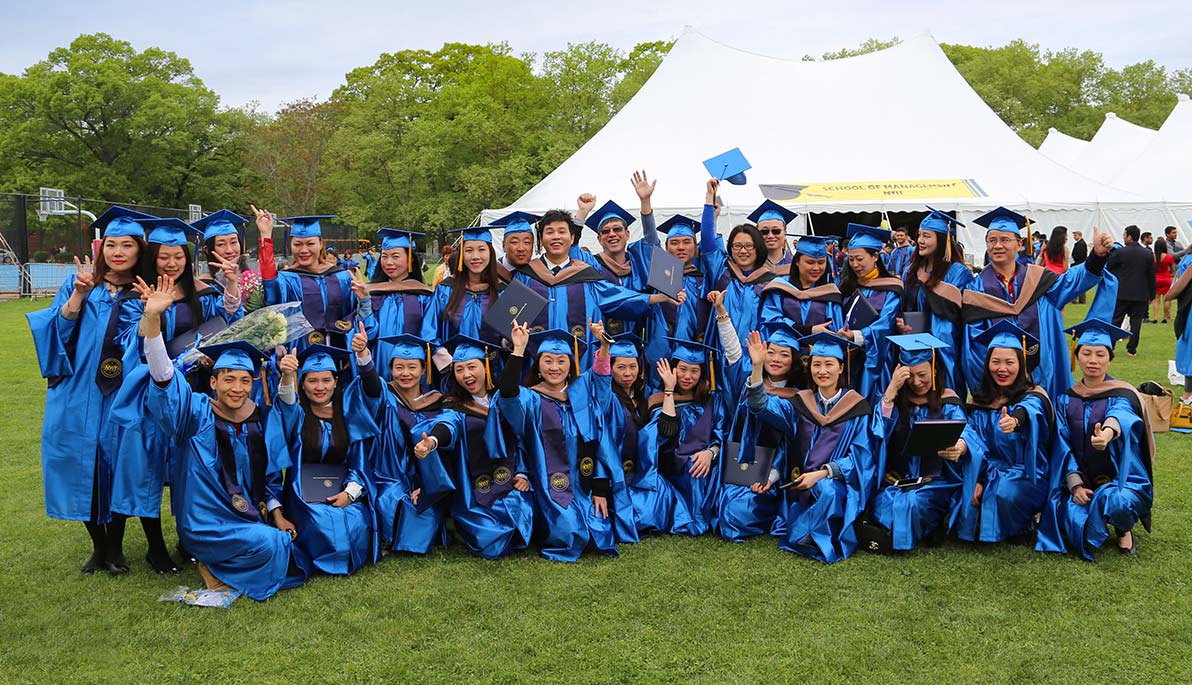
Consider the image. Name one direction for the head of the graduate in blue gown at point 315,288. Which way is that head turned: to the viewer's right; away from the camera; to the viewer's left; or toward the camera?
toward the camera

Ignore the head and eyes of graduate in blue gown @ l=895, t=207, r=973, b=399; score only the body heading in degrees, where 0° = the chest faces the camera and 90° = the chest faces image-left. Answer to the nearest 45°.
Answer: approximately 45°

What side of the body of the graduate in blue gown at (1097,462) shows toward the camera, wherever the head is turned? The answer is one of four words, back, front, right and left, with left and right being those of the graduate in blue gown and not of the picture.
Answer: front

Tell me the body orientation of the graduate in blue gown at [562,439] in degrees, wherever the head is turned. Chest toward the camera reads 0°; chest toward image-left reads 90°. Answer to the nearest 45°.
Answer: approximately 0°

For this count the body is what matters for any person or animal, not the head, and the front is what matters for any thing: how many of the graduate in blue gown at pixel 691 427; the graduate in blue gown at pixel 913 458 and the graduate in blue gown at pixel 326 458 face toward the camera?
3

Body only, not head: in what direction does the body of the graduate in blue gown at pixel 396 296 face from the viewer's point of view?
toward the camera

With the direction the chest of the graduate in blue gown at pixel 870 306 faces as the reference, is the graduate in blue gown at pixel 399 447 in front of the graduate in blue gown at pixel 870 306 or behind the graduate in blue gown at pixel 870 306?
in front

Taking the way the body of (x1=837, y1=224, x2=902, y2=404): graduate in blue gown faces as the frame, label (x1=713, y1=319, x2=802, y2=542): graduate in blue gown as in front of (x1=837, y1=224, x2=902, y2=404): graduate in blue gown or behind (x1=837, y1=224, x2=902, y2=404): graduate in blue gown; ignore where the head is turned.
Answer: in front

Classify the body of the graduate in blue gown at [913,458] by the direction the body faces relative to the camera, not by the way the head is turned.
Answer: toward the camera

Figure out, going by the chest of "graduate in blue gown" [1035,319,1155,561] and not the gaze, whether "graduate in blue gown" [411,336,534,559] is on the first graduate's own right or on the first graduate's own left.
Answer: on the first graduate's own right

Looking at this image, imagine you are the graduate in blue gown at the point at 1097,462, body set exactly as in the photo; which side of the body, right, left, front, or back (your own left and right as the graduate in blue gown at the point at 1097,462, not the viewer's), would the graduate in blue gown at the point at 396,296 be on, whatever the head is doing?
right

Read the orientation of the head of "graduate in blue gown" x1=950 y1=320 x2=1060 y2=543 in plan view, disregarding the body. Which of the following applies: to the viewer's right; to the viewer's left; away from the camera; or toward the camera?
toward the camera

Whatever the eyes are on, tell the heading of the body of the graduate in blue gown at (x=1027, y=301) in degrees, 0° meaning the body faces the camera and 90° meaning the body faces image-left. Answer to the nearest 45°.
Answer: approximately 0°

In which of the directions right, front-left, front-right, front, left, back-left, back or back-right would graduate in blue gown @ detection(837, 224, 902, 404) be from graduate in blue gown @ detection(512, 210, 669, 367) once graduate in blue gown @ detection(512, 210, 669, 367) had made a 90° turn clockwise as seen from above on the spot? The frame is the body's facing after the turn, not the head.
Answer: back

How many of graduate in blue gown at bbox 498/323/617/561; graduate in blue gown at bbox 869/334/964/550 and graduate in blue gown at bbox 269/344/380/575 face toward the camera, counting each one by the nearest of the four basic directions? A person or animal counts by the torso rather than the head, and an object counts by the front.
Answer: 3

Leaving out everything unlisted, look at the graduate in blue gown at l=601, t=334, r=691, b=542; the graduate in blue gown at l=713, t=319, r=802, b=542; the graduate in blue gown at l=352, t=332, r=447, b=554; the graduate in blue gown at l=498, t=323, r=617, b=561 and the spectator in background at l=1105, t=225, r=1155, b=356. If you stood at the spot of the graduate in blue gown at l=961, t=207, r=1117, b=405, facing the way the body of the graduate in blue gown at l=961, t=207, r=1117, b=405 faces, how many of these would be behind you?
1

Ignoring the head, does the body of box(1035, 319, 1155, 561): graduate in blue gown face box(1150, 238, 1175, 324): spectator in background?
no

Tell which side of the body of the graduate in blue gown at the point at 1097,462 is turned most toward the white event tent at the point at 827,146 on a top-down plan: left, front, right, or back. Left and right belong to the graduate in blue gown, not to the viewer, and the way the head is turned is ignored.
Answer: back

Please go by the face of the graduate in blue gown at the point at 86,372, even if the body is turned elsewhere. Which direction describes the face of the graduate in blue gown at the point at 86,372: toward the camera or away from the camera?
toward the camera

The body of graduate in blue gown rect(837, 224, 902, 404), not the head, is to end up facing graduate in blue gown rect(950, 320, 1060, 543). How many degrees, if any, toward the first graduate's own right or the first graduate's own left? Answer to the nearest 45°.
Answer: approximately 90° to the first graduate's own left
